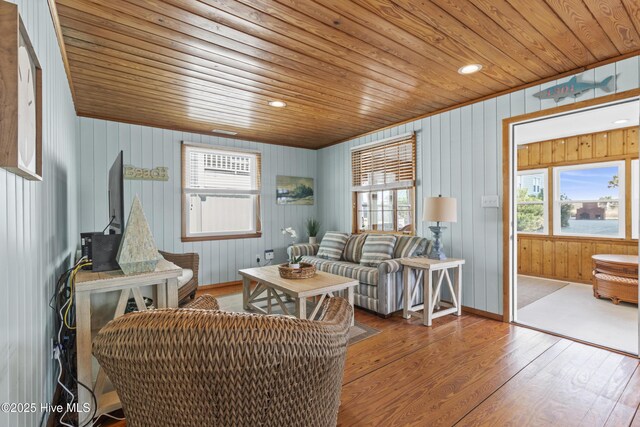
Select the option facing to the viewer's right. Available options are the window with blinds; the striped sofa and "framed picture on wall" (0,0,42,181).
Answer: the framed picture on wall

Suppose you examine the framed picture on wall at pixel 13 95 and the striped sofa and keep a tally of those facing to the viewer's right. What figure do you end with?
1

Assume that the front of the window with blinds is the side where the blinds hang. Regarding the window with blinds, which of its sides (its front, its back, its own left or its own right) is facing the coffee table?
front

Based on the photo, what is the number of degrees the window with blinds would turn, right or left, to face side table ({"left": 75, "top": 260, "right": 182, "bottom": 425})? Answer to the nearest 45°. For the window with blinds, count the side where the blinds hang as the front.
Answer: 0° — it already faces it

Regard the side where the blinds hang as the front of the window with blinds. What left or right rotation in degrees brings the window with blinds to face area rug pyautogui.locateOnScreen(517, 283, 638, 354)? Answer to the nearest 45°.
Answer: approximately 90° to its left

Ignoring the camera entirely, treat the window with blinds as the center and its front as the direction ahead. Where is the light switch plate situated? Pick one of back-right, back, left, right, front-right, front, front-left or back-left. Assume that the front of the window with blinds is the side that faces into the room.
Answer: left

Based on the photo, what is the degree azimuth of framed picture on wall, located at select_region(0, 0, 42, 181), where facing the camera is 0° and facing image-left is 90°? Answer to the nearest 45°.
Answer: approximately 270°

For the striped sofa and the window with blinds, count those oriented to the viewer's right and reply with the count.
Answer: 0

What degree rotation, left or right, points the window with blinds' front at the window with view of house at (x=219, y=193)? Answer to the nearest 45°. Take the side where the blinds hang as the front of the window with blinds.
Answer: approximately 45° to its right

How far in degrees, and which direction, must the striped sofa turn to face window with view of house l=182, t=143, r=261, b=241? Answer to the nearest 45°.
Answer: approximately 90° to its right

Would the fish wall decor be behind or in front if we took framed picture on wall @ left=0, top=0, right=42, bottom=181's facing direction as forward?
in front

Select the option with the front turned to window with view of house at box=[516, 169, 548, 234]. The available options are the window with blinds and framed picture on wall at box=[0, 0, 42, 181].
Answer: the framed picture on wall

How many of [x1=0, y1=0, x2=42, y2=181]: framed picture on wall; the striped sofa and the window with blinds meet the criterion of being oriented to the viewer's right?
1

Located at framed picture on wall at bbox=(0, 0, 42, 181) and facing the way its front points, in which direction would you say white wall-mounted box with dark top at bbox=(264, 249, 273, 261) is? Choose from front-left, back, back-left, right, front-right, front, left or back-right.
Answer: front-left

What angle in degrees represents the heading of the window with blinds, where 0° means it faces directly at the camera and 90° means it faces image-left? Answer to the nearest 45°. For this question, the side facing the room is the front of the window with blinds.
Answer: approximately 45°
